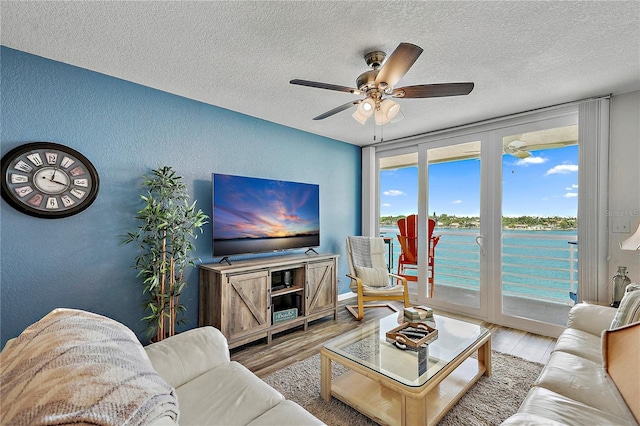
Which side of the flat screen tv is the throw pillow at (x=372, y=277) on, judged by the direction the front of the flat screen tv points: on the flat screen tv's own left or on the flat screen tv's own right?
on the flat screen tv's own left

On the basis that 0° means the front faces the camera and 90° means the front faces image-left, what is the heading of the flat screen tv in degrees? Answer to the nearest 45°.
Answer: approximately 315°

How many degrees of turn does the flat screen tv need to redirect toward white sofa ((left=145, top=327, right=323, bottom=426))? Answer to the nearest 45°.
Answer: approximately 45° to its right

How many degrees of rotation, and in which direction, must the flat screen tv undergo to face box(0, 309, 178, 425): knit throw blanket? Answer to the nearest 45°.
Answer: approximately 45° to its right

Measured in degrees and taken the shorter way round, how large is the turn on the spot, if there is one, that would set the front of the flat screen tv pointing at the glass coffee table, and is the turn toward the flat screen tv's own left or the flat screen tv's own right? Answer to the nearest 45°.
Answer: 0° — it already faces it

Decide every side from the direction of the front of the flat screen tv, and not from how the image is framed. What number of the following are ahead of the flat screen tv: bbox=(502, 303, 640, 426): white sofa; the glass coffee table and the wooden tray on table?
3

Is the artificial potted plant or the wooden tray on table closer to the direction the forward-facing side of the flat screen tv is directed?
the wooden tray on table

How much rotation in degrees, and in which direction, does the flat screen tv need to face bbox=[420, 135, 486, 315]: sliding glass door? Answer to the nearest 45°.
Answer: approximately 45° to its left

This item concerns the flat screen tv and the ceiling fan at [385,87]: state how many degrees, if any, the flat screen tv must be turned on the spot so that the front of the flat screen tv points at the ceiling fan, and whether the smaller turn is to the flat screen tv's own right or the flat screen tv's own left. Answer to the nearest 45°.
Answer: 0° — it already faces it
